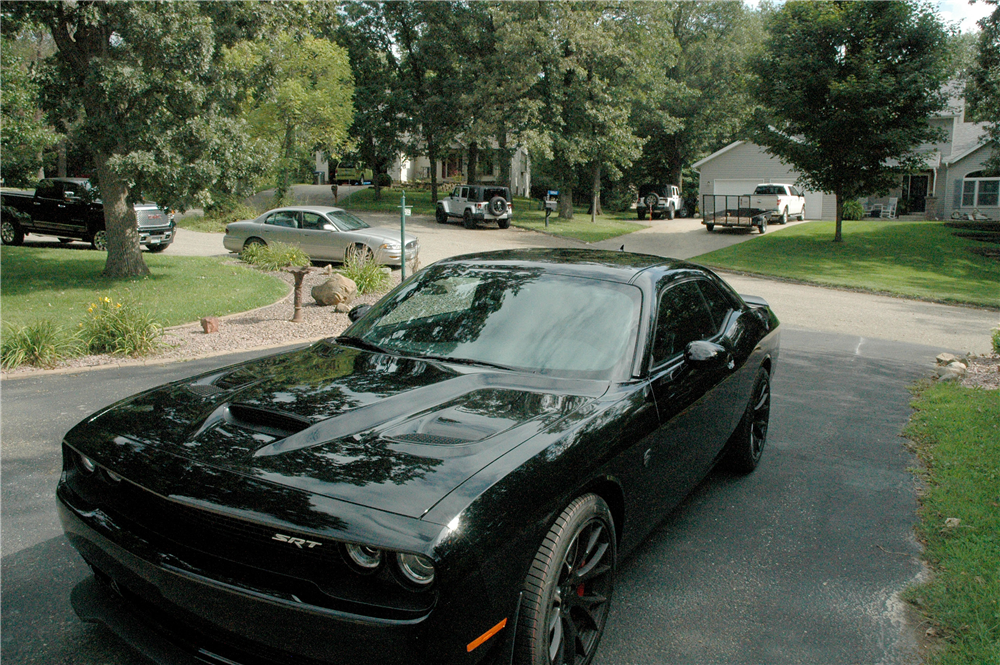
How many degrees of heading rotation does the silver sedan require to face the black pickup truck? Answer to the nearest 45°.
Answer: approximately 135° to its right

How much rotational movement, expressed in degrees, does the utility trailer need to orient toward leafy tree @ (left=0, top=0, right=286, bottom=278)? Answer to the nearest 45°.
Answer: approximately 135° to its right

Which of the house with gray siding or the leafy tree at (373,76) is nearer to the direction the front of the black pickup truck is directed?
the house with gray siding

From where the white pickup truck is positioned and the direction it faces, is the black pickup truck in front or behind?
behind

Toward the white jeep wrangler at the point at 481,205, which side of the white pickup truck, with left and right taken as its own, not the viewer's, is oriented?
back

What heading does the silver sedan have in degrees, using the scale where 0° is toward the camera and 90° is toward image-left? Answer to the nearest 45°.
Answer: approximately 315°

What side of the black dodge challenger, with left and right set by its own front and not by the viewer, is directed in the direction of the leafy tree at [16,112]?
right

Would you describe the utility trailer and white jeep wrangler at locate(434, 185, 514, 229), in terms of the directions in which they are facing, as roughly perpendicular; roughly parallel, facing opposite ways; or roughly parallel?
roughly perpendicular

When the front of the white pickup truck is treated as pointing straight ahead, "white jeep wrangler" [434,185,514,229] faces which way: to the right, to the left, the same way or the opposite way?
to the left

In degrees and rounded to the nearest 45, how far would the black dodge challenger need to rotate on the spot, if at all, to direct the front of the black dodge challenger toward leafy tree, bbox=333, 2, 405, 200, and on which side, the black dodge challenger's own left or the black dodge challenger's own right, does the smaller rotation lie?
approximately 135° to the black dodge challenger's own right
